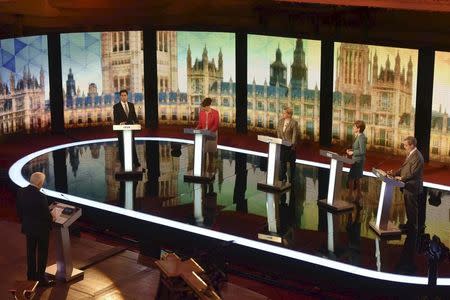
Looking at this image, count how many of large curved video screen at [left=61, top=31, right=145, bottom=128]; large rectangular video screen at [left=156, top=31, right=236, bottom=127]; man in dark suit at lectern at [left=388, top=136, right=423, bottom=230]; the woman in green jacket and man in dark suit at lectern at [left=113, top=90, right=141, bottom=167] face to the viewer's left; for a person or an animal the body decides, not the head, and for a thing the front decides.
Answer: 2

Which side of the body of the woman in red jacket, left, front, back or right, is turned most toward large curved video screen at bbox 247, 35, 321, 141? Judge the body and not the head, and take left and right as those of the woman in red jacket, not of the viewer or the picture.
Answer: back

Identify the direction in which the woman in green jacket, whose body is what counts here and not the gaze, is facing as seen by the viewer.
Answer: to the viewer's left

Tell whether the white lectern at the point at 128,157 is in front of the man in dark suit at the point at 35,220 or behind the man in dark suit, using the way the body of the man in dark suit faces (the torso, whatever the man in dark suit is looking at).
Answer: in front

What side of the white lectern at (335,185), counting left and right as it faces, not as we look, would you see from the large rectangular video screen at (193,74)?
right

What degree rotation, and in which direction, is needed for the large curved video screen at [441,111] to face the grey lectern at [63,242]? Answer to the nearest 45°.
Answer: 0° — it already faces it

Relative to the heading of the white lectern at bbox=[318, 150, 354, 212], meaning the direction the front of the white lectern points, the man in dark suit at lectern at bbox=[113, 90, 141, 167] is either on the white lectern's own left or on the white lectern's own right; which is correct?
on the white lectern's own right

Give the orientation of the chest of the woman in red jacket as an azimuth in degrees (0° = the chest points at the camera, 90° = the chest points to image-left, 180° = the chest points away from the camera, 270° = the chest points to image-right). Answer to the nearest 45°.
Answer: approximately 45°

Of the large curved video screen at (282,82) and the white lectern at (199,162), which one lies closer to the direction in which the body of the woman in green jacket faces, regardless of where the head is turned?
the white lectern

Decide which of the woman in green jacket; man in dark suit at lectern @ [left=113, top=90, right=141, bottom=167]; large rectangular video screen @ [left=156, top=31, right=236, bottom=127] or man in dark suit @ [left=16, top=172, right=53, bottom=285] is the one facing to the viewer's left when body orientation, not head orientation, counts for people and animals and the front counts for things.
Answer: the woman in green jacket

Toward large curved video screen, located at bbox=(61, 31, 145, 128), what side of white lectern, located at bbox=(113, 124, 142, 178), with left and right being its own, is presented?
back

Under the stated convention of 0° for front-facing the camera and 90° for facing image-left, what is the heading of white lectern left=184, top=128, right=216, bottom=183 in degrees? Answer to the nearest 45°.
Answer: approximately 45°
